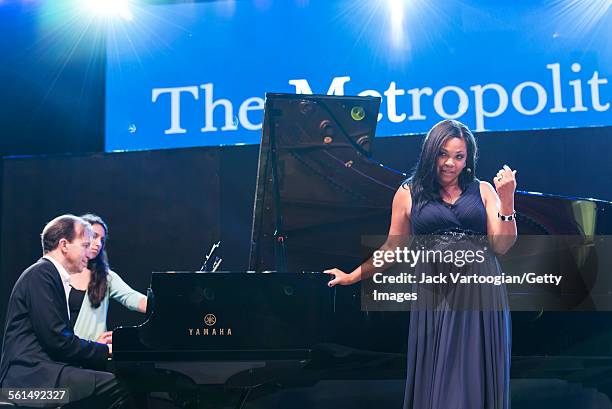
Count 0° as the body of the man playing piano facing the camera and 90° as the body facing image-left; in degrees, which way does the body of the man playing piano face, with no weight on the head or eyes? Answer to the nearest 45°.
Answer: approximately 270°

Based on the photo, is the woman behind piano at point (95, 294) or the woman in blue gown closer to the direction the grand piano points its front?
the woman behind piano

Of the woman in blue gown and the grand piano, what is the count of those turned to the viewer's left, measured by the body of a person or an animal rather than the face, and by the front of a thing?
1

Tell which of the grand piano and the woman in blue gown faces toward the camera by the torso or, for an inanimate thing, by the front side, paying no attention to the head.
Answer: the woman in blue gown

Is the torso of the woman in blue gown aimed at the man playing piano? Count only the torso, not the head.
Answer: no

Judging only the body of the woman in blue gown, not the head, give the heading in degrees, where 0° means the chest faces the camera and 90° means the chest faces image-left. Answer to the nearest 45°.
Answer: approximately 0°

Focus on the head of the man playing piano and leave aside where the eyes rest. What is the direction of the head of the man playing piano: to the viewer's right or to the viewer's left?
to the viewer's right

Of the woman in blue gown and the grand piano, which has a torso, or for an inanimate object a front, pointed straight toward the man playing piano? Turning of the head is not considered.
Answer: the grand piano

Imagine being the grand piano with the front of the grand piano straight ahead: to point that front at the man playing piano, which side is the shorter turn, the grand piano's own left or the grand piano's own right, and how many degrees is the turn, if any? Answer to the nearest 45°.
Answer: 0° — it already faces them

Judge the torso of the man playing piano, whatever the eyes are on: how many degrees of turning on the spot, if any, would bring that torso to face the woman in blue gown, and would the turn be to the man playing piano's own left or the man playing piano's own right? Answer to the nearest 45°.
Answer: approximately 45° to the man playing piano's own right

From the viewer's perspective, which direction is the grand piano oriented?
to the viewer's left

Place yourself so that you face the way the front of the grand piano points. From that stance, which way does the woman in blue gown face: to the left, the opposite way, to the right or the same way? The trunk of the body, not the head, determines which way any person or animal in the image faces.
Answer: to the left
